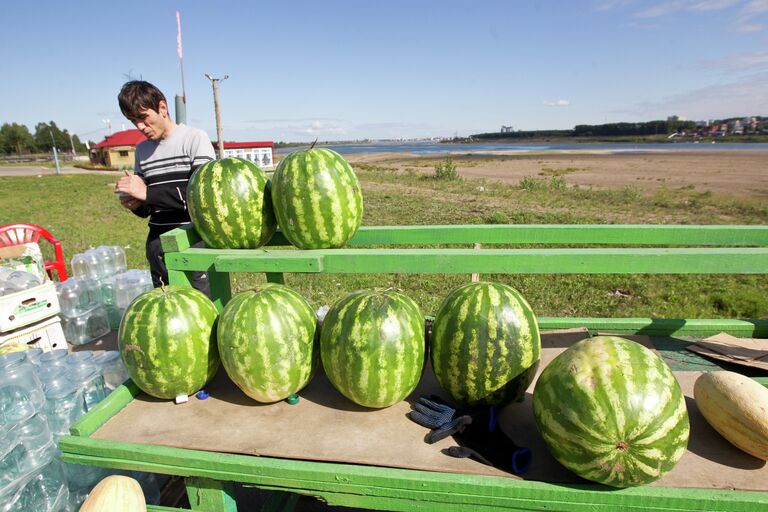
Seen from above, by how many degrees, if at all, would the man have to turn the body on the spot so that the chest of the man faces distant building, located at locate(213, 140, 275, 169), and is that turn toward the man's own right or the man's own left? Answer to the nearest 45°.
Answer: approximately 135° to the man's own right

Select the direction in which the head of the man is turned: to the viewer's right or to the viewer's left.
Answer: to the viewer's left

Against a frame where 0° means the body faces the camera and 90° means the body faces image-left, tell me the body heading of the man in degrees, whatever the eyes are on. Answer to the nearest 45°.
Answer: approximately 45°

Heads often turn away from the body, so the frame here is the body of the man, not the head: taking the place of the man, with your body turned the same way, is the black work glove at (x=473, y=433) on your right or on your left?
on your left

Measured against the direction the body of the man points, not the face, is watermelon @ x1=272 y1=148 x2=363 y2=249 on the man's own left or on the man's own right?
on the man's own left
